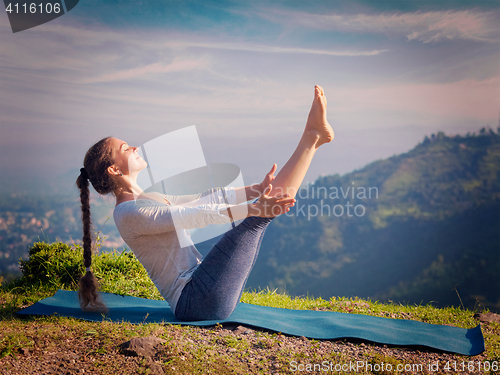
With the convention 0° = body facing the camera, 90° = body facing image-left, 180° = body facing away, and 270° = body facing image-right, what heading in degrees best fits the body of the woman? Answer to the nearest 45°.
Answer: approximately 270°

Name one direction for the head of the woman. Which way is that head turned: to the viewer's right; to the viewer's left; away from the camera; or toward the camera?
to the viewer's right
